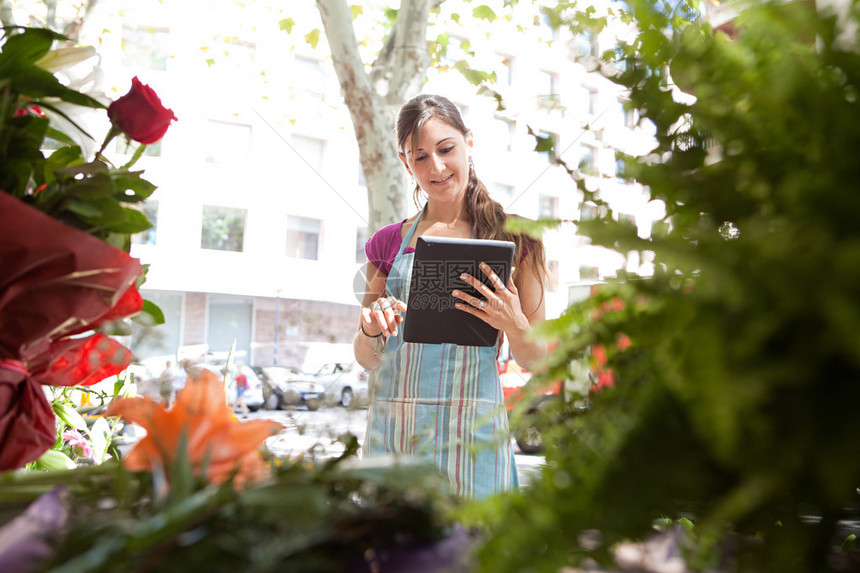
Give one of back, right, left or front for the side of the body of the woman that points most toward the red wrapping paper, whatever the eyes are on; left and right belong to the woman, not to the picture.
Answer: front

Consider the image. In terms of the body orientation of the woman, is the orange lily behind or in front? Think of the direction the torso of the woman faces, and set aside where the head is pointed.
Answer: in front

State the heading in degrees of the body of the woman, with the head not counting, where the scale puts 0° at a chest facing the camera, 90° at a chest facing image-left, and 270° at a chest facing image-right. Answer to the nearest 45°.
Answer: approximately 0°

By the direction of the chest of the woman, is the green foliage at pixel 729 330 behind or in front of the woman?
in front

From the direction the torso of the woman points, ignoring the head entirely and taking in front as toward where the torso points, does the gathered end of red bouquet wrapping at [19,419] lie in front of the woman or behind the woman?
in front
